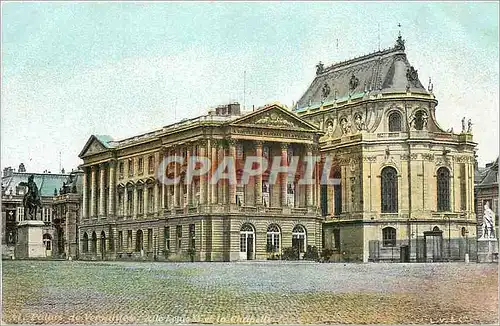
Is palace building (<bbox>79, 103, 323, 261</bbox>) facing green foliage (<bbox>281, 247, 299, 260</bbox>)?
no

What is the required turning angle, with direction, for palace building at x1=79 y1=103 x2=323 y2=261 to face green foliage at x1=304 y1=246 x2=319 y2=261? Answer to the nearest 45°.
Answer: approximately 45° to its left

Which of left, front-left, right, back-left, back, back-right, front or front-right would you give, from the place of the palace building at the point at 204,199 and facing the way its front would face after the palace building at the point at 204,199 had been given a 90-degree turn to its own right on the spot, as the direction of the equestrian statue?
front
